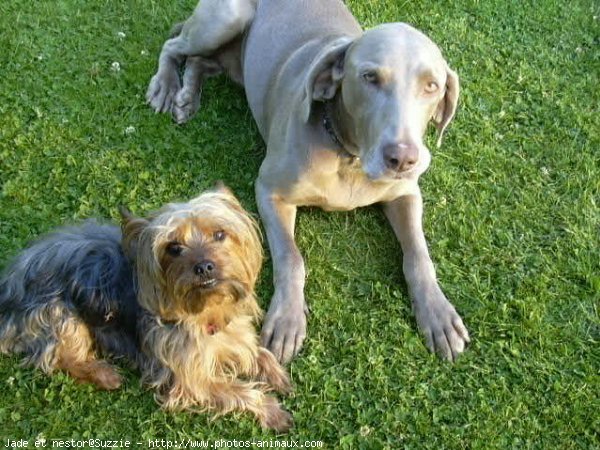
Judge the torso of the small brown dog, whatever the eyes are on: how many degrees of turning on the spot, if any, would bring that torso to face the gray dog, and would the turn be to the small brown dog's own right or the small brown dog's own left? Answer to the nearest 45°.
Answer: approximately 90° to the small brown dog's own left

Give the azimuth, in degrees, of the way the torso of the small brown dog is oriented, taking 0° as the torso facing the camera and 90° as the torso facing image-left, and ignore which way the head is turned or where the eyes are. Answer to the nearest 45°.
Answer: approximately 315°
